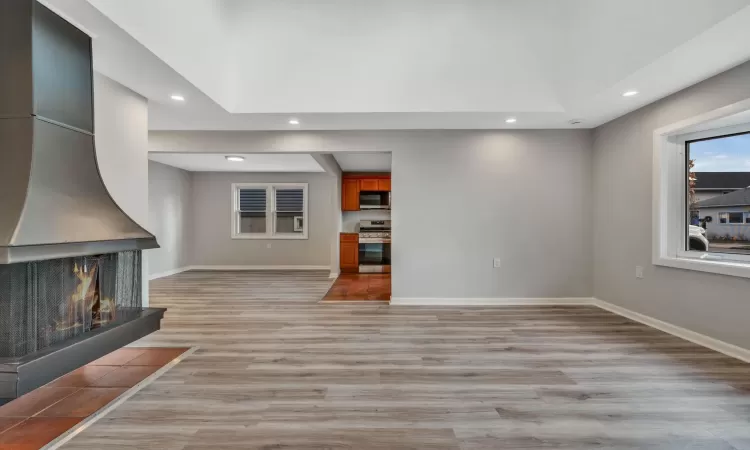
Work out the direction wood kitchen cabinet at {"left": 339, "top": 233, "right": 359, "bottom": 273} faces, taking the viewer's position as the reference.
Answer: facing the viewer

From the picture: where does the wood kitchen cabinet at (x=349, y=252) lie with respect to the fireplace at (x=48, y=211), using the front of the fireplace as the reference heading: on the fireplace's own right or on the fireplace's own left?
on the fireplace's own left

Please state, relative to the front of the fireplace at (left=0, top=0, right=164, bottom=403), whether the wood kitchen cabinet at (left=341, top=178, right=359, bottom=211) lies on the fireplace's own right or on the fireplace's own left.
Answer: on the fireplace's own left

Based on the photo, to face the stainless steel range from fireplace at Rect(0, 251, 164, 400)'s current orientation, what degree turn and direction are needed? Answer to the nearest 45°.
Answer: approximately 90° to its left

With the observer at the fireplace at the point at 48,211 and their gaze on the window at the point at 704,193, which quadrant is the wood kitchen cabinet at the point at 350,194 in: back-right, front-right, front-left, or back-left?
front-left

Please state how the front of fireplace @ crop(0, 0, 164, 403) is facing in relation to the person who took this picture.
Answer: facing the viewer and to the right of the viewer

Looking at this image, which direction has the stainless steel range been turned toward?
toward the camera

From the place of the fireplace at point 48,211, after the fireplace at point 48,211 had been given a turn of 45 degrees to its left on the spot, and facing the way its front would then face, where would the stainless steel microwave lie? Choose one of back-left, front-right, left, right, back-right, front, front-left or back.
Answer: front-left

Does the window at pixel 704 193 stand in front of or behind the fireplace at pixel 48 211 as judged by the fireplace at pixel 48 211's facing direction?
in front

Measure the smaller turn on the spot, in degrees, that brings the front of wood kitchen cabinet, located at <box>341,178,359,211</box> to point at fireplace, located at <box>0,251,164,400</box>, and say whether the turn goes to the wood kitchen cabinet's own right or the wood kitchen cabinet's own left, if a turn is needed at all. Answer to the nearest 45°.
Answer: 0° — it already faces it

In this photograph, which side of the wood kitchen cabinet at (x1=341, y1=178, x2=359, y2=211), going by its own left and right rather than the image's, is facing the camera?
front
